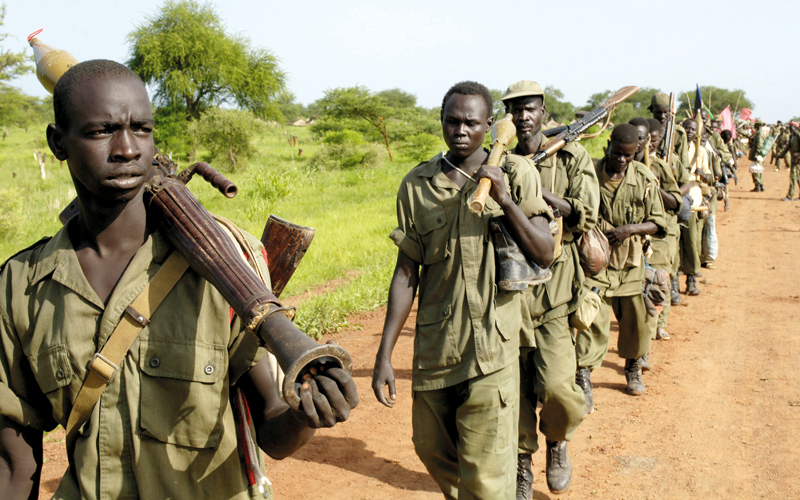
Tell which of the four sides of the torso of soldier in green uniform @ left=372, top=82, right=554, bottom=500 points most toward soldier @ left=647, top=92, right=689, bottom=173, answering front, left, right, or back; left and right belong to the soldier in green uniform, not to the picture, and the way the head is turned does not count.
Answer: back

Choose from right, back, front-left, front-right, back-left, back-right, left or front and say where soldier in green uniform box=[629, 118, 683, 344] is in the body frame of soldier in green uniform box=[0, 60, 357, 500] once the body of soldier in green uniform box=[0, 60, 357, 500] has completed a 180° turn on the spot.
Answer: front-right

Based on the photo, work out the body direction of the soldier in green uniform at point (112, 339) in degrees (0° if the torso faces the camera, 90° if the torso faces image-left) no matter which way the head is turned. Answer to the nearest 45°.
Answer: approximately 0°

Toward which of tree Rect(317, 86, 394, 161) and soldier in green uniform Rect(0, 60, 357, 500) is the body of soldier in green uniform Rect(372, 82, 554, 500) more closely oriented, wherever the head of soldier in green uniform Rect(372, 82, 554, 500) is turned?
the soldier in green uniform

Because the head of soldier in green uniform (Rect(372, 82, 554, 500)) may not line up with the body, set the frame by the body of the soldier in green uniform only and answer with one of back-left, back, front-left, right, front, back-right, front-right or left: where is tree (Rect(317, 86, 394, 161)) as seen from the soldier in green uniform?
back

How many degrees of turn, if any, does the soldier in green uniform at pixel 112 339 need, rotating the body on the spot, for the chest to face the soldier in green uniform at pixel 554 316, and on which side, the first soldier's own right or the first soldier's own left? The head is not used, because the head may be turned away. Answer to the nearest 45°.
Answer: approximately 135° to the first soldier's own left

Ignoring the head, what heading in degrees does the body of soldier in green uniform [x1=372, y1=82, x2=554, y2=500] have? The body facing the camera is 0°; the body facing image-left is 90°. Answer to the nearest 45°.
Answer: approximately 0°

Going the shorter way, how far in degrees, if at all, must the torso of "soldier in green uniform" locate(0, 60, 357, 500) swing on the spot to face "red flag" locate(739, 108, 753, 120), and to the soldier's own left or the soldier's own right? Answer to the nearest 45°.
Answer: approximately 135° to the soldier's own left

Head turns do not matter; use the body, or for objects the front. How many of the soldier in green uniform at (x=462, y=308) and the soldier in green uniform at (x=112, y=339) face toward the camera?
2

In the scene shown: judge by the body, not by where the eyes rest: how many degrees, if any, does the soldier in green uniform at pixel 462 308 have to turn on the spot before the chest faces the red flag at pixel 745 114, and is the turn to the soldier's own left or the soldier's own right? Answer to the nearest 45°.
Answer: approximately 180°

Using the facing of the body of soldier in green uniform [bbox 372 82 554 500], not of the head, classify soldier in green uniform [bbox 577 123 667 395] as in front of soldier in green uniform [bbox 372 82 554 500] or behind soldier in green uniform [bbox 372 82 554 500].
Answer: behind

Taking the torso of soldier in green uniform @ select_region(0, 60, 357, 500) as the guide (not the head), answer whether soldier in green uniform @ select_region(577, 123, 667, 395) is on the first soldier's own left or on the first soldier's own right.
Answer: on the first soldier's own left
